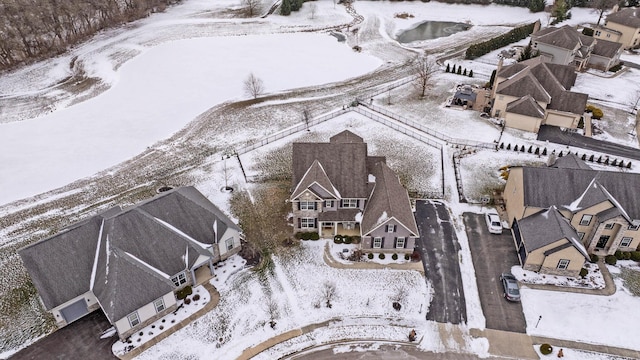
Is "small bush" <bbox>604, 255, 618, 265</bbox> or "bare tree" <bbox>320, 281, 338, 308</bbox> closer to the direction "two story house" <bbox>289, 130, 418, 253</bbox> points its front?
the bare tree

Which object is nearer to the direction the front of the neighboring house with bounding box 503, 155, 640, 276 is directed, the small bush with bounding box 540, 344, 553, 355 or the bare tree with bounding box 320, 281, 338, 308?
the small bush

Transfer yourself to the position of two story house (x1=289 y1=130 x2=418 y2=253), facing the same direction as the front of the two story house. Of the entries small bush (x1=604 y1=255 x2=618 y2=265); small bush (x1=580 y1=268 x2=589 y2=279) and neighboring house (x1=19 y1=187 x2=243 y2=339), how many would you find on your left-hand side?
2

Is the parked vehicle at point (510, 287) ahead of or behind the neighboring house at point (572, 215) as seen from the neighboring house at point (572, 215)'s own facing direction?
ahead

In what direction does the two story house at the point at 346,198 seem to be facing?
toward the camera

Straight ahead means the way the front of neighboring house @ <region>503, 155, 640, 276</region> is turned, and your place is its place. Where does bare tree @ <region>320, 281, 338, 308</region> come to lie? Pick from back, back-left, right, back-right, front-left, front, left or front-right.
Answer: front-right

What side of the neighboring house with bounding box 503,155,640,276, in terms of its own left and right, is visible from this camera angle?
front

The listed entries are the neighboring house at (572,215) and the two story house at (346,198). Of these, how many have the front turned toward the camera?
2

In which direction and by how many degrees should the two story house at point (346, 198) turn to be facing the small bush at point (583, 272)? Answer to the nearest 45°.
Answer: approximately 90° to its left

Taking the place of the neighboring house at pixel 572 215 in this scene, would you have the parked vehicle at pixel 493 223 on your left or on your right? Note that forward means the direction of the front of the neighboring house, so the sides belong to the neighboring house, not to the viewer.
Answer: on your right

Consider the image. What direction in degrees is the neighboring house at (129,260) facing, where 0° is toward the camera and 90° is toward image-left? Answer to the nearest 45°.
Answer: approximately 315°

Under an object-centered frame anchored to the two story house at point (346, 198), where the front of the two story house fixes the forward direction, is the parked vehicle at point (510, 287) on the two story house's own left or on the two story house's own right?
on the two story house's own left

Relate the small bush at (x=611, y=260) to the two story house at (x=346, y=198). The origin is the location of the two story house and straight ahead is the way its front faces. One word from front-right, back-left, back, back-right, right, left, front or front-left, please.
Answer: left
